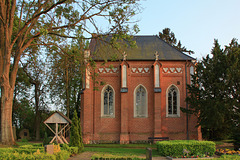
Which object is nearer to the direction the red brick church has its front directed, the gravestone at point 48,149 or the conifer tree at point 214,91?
the gravestone

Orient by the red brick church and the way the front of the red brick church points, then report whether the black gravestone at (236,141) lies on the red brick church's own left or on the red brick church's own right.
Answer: on the red brick church's own left
